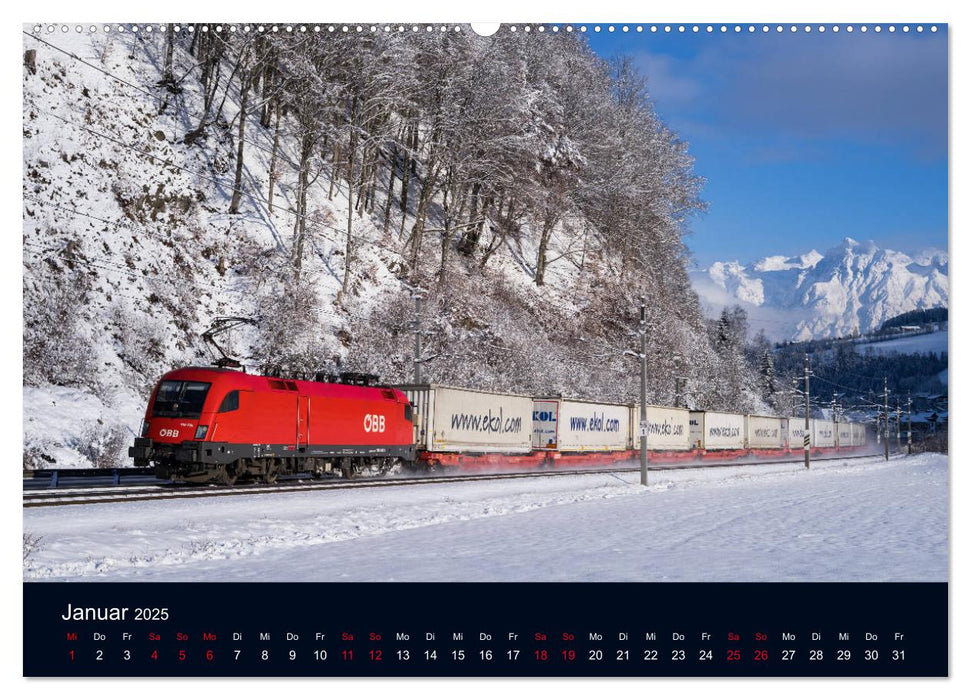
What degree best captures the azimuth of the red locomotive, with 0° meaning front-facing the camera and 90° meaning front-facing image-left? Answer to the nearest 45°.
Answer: approximately 45°

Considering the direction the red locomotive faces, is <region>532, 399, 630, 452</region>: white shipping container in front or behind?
behind

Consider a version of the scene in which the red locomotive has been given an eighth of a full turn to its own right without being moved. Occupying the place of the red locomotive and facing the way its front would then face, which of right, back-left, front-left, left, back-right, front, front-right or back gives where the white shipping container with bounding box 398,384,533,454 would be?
back-right
